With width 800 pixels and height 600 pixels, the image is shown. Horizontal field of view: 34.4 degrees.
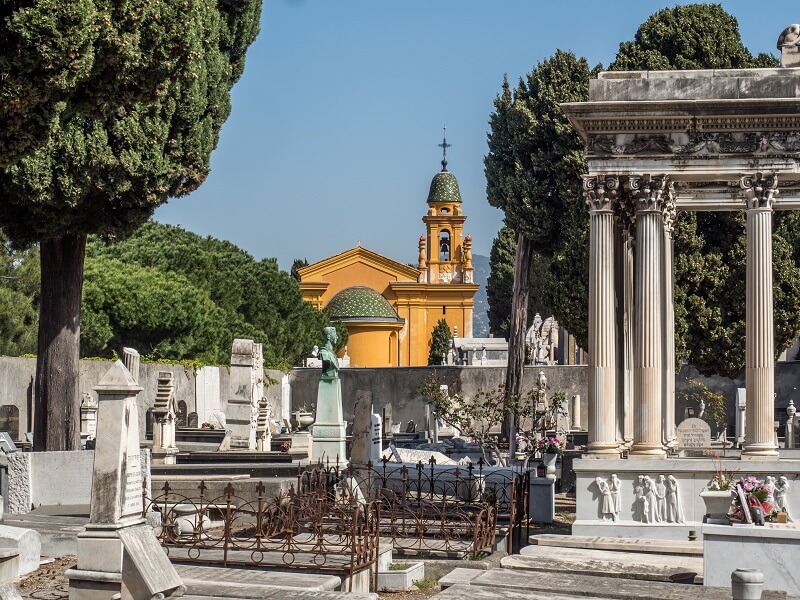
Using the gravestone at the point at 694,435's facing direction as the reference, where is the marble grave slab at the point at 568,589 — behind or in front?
in front

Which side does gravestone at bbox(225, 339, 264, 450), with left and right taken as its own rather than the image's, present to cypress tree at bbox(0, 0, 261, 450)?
right

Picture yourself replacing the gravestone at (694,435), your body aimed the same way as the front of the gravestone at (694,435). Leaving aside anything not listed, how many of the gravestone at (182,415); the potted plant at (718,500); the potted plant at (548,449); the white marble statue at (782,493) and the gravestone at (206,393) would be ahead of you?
2

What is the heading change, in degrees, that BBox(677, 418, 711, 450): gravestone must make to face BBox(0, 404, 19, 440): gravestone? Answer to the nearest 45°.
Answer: approximately 90° to its right

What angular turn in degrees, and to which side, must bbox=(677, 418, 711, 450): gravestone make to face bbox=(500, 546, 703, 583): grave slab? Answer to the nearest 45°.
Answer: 0° — it already faces it

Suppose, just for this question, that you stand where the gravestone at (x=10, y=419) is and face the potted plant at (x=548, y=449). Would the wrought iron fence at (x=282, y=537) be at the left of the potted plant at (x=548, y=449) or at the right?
right

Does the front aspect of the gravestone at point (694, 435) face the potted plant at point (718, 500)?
yes

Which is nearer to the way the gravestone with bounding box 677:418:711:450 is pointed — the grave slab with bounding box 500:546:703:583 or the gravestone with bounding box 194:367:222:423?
the grave slab

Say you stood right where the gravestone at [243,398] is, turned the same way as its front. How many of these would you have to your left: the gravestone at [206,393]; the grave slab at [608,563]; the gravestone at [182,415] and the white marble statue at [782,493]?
2
